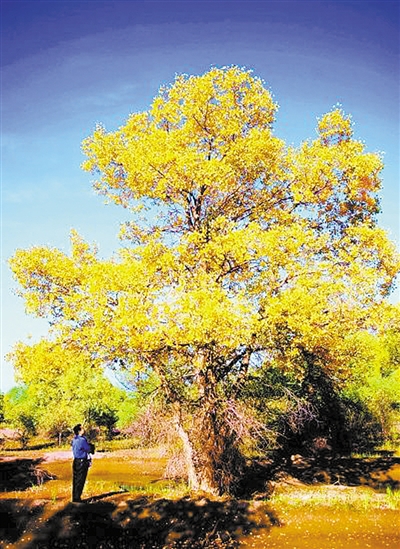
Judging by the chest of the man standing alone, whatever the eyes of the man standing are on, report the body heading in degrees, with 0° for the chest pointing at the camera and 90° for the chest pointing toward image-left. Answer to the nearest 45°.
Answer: approximately 270°
